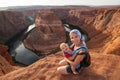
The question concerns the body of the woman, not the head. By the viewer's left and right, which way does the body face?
facing to the left of the viewer
